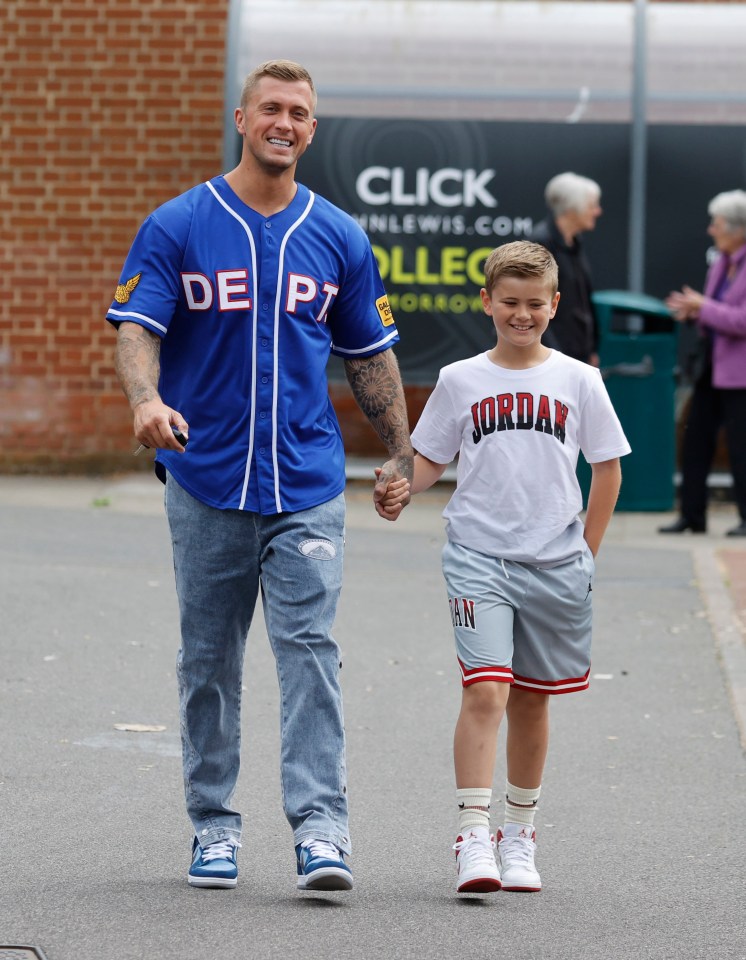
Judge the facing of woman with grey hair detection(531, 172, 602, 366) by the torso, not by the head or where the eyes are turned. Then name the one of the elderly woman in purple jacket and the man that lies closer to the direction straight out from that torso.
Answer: the elderly woman in purple jacket

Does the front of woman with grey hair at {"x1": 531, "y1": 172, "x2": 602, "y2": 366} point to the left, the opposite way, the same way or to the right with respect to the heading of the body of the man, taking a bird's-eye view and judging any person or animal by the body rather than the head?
to the left

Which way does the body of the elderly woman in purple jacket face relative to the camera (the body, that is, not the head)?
to the viewer's left

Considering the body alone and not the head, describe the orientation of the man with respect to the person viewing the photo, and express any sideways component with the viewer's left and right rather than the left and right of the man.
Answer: facing the viewer

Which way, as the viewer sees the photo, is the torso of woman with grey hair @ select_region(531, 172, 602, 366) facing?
to the viewer's right

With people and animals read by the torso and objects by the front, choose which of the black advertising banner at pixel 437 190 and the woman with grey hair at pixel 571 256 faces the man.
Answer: the black advertising banner

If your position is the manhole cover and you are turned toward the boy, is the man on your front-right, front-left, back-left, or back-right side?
front-left

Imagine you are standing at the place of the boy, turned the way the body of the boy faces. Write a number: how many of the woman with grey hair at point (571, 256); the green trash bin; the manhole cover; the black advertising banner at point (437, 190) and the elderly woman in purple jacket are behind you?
4

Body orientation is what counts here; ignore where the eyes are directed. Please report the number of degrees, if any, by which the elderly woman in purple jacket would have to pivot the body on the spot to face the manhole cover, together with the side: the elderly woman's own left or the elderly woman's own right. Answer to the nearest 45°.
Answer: approximately 90° to the elderly woman's own left

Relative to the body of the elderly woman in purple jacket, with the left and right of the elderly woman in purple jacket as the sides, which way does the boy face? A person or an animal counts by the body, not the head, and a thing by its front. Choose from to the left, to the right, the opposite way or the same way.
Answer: to the left

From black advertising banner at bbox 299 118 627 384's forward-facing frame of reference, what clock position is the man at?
The man is roughly at 12 o'clock from the black advertising banner.

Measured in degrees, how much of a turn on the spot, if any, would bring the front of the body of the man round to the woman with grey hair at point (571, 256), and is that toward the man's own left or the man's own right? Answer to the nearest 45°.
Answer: approximately 180°

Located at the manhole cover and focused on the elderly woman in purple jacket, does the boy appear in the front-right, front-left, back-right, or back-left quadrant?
front-right

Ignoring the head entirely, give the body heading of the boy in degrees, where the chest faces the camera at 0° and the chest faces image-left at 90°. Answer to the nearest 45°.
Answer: approximately 0°
